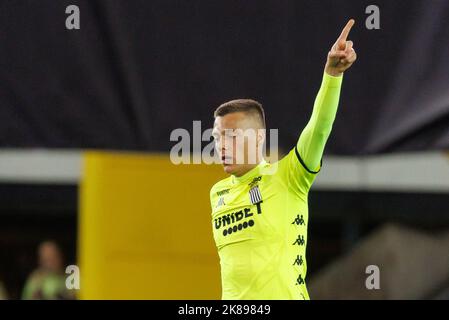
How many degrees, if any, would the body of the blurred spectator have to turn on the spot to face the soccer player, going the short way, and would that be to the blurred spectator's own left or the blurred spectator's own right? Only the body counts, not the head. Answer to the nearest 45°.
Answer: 0° — they already face them

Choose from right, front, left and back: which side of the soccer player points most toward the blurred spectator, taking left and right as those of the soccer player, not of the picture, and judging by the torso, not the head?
right

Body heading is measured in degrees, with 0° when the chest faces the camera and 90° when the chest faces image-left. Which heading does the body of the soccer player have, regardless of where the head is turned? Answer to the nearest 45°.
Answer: approximately 45°
